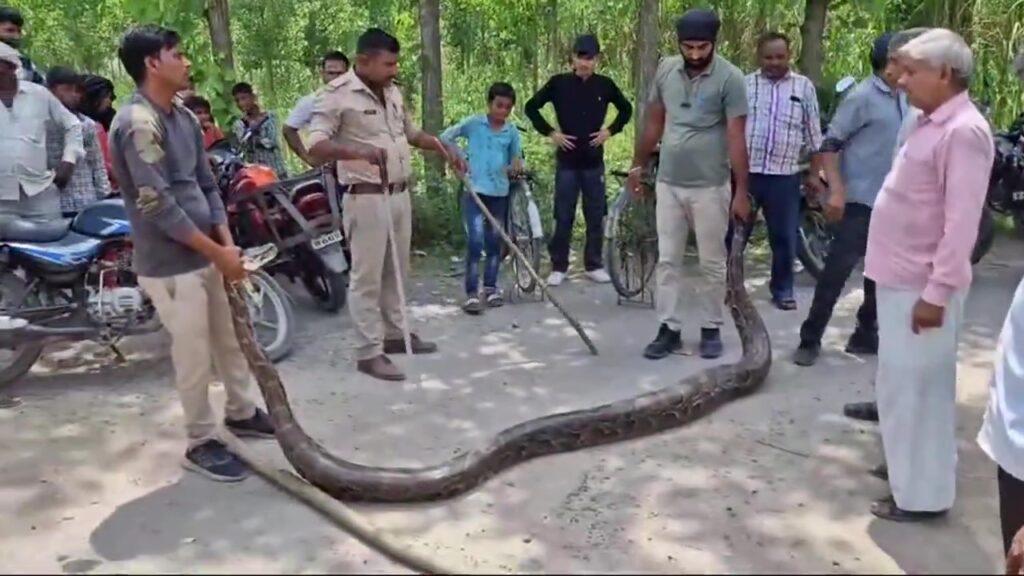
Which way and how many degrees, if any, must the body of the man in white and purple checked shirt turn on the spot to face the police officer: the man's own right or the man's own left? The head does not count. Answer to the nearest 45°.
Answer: approximately 45° to the man's own right

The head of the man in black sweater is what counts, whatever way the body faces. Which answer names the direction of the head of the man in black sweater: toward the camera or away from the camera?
toward the camera

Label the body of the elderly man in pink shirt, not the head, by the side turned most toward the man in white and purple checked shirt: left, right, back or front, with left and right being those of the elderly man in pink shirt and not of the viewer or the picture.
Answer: right

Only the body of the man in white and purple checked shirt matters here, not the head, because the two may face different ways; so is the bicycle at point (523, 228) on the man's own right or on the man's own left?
on the man's own right

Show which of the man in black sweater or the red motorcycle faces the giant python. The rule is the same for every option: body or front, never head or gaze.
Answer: the man in black sweater

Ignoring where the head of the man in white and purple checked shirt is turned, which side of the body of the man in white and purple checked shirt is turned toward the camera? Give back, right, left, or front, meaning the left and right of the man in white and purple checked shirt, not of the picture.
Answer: front

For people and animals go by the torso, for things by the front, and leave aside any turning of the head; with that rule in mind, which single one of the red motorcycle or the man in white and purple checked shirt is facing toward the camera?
the man in white and purple checked shirt

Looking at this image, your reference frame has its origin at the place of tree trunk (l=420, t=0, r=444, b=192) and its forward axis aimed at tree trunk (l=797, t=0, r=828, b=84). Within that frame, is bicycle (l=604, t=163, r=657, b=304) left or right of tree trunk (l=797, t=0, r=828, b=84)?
right

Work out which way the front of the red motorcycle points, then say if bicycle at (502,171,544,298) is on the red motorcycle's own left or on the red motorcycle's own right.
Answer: on the red motorcycle's own right

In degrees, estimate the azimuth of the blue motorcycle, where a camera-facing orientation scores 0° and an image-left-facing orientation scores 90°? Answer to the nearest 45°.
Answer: approximately 270°

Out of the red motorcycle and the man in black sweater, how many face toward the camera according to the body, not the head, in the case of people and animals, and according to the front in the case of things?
1

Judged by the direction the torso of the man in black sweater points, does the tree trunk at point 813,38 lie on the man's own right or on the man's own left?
on the man's own left

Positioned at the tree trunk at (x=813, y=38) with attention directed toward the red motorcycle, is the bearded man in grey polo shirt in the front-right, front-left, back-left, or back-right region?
front-left

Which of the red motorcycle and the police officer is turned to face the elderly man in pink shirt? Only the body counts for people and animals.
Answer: the police officer

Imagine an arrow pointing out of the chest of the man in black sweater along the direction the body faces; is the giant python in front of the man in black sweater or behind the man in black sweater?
in front
